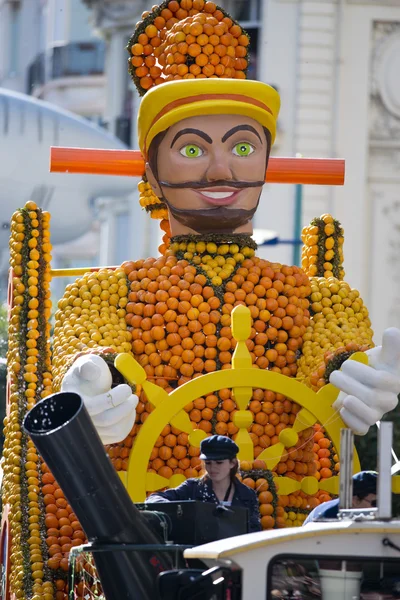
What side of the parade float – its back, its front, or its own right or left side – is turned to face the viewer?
front
